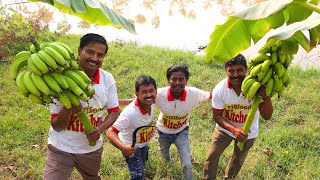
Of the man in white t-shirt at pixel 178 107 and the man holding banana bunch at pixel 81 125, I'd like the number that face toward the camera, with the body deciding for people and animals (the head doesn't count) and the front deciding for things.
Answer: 2

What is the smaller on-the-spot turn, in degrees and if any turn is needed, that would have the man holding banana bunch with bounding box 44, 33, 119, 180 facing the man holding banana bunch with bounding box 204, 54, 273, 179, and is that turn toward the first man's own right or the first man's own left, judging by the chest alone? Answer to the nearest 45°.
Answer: approximately 90° to the first man's own left

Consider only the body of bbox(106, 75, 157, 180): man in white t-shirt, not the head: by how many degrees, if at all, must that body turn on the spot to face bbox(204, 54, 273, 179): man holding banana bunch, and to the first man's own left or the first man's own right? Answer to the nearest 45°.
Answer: approximately 45° to the first man's own left

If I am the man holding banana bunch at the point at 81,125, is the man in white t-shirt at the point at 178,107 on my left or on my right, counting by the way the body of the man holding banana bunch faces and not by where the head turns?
on my left

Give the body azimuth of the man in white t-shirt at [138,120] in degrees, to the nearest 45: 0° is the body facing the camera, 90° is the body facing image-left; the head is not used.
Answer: approximately 315°
